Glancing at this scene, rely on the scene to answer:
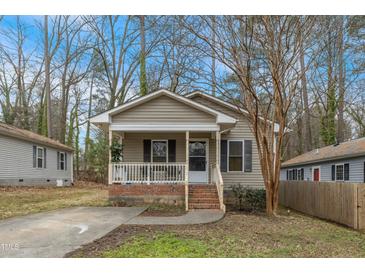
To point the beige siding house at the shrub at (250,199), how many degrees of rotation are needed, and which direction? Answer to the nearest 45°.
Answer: approximately 90° to its left

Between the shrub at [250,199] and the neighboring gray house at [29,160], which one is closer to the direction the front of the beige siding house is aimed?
the shrub

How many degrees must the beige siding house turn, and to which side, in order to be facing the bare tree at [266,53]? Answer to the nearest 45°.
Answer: approximately 45° to its left

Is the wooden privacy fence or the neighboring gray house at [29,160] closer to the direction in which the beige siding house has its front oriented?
the wooden privacy fence

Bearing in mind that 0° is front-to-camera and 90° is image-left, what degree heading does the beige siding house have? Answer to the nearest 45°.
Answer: approximately 0°
